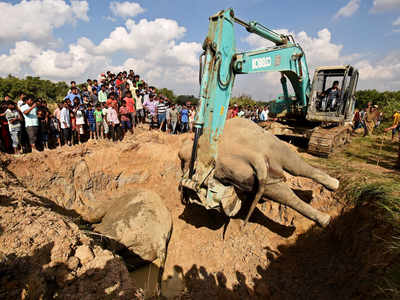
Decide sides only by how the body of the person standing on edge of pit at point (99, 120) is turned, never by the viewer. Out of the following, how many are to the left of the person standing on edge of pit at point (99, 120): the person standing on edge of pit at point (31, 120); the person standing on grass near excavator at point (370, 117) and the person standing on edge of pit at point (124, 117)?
2

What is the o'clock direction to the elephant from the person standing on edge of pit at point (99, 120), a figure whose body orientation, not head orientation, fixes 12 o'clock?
The elephant is roughly at 11 o'clock from the person standing on edge of pit.

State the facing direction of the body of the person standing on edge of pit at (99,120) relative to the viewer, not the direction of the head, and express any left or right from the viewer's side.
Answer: facing the viewer

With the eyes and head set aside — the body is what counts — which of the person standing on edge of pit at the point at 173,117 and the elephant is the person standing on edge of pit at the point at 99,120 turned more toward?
the elephant

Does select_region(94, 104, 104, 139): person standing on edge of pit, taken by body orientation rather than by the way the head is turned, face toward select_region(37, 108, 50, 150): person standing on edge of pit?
no

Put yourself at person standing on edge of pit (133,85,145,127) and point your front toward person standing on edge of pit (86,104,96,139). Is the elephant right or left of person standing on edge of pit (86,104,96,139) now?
left

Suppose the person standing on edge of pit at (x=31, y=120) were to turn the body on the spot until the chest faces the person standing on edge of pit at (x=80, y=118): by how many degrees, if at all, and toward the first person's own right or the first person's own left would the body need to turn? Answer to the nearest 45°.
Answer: approximately 90° to the first person's own left

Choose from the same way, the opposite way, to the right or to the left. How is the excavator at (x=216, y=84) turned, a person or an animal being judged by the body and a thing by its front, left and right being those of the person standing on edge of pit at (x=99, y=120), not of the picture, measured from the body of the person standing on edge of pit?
to the right

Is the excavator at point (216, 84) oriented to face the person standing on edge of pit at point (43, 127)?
no

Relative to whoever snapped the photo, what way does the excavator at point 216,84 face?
facing the viewer and to the left of the viewer

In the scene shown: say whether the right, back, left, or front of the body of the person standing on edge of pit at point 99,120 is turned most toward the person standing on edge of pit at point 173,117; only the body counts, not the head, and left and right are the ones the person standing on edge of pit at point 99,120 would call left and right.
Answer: left

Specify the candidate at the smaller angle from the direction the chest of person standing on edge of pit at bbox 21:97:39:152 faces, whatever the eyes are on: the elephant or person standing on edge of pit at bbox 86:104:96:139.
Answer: the elephant

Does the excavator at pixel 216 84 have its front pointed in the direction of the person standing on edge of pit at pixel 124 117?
no

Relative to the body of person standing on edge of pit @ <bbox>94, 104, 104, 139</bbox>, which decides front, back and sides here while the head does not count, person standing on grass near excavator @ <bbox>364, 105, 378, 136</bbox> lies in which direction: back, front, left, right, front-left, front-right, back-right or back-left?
left

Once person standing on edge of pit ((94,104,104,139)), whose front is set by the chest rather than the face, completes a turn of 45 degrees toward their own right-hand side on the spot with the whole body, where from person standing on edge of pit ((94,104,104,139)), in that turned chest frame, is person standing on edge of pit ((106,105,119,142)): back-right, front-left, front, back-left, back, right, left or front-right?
left
